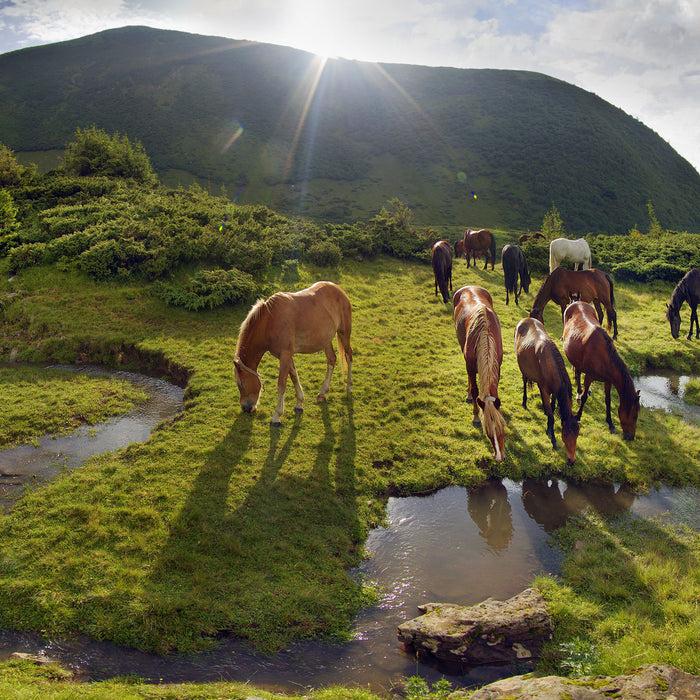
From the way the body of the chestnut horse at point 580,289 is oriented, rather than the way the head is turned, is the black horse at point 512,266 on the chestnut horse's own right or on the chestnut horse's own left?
on the chestnut horse's own right

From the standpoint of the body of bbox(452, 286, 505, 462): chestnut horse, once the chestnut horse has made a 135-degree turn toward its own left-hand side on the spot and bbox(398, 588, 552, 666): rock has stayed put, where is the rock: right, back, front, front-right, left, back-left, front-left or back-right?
back-right

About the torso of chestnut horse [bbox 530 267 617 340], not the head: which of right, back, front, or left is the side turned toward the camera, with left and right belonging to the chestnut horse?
left

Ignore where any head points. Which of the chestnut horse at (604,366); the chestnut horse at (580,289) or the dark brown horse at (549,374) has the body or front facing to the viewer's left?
the chestnut horse at (580,289)

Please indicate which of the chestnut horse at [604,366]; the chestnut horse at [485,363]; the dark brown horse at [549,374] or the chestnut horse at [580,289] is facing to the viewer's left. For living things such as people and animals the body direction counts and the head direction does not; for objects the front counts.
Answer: the chestnut horse at [580,289]

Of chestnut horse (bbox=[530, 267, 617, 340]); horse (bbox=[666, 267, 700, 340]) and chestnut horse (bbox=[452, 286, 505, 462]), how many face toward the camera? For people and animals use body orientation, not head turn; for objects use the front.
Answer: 1

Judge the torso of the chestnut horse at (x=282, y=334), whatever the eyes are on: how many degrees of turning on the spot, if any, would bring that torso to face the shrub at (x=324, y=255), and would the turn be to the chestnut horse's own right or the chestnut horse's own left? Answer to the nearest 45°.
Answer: approximately 135° to the chestnut horse's own right

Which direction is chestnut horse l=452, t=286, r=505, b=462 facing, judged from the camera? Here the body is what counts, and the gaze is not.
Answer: toward the camera

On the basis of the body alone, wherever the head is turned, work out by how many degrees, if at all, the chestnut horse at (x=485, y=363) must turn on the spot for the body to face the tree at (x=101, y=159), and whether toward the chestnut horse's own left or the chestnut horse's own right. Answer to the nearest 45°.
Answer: approximately 135° to the chestnut horse's own right

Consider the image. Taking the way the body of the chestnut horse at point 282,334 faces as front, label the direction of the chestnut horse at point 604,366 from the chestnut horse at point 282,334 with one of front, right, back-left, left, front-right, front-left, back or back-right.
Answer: back-left
